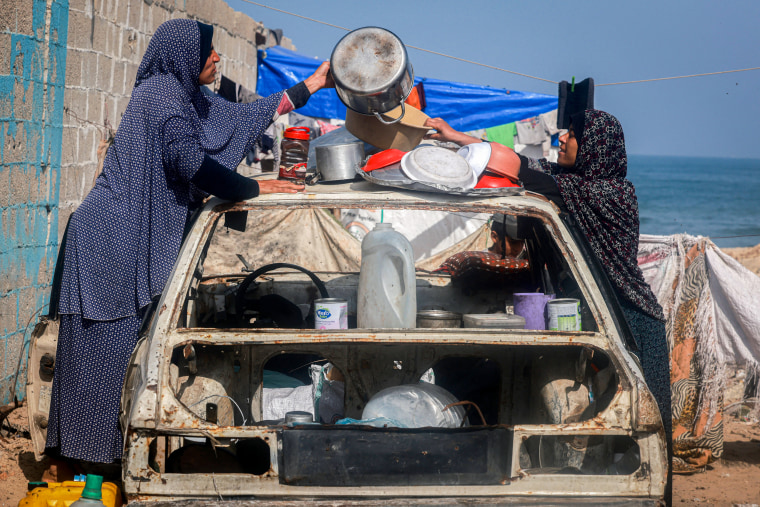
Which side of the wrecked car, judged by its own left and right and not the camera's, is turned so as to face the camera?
back

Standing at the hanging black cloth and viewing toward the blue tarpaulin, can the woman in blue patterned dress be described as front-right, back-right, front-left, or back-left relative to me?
back-left

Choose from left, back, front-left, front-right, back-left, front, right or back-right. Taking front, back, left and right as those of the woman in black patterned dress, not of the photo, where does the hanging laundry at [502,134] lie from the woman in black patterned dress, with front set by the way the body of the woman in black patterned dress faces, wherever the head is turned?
right

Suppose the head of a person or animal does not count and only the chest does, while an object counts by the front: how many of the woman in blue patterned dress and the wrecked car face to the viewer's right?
1

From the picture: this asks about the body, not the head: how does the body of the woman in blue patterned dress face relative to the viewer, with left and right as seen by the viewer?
facing to the right of the viewer

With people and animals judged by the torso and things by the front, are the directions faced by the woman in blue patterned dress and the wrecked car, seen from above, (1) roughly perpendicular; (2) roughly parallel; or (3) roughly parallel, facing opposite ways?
roughly perpendicular

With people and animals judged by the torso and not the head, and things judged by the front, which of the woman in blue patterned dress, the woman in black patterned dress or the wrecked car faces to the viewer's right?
the woman in blue patterned dress

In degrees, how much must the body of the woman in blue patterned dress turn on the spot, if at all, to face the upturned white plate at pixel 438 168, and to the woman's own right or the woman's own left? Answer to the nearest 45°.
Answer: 0° — they already face it

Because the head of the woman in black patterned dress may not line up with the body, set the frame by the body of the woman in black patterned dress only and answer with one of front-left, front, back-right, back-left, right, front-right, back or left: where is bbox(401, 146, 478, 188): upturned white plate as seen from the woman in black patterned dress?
front-left

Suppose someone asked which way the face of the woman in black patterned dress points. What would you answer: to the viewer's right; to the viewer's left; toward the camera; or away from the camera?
to the viewer's left

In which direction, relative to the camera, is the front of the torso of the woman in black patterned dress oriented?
to the viewer's left

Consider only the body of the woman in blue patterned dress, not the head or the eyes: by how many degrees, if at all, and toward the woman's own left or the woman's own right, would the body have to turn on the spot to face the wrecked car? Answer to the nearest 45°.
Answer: approximately 45° to the woman's own right

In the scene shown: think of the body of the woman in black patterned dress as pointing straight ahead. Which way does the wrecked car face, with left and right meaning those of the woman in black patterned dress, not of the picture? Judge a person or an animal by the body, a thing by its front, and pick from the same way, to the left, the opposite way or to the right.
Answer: to the right

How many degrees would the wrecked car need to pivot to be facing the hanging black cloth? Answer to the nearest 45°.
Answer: approximately 45° to its right

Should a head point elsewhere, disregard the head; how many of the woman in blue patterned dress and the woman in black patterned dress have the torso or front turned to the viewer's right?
1
